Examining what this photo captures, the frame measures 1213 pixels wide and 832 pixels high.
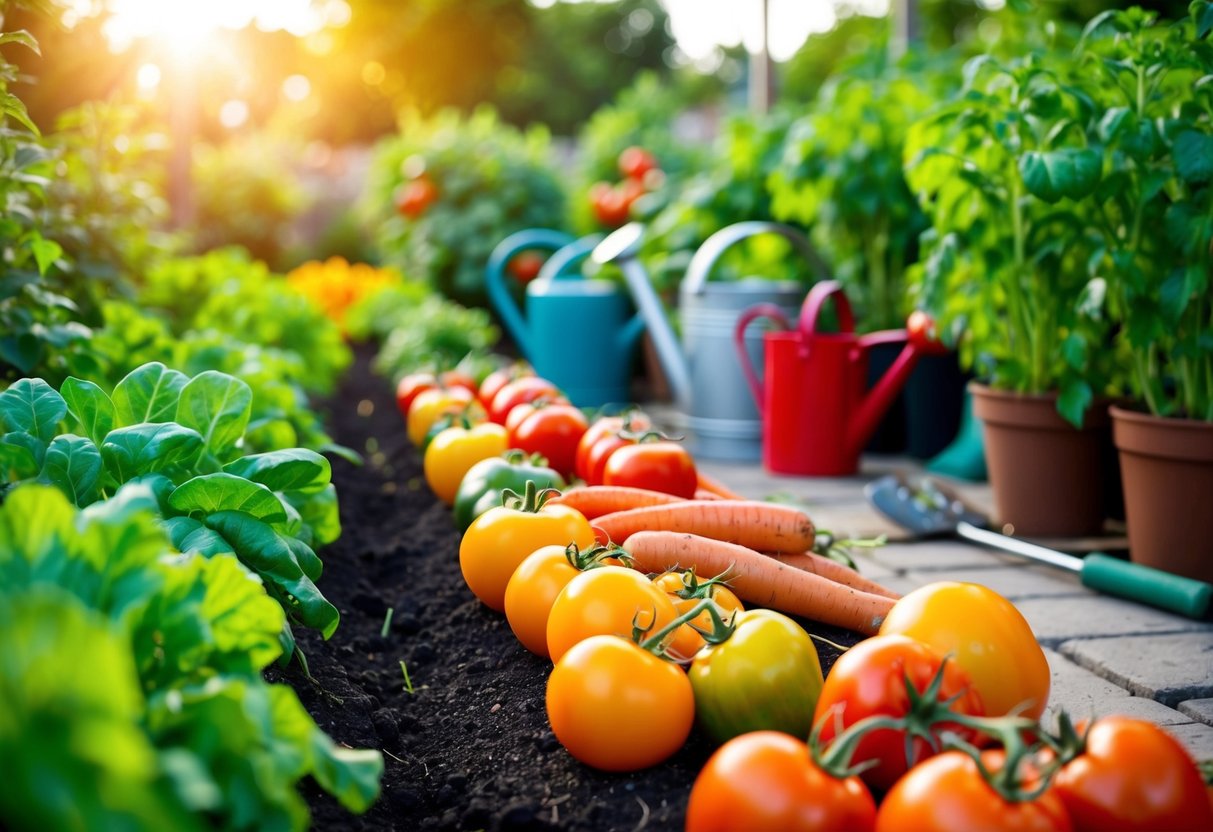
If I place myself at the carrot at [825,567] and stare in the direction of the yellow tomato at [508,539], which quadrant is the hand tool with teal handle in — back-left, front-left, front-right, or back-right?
back-right

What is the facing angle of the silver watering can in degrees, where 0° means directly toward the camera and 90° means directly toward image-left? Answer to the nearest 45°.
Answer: approximately 90°

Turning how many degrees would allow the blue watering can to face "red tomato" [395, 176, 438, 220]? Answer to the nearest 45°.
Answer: approximately 90° to its left

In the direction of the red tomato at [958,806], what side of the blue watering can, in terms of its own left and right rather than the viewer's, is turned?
right

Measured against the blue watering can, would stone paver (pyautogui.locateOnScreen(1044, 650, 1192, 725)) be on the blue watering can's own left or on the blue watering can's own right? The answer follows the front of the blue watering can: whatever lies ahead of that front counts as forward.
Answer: on the blue watering can's own right

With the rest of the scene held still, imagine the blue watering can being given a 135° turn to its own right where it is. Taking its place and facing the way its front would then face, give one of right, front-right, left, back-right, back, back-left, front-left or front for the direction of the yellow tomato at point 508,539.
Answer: front-left

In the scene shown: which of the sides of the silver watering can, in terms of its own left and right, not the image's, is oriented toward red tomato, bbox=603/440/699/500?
left

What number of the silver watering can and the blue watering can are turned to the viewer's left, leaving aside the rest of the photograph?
1

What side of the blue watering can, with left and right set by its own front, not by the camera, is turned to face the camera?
right

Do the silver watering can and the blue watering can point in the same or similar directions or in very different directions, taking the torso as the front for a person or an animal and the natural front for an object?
very different directions
